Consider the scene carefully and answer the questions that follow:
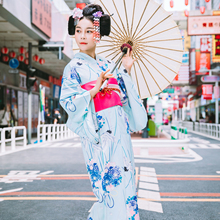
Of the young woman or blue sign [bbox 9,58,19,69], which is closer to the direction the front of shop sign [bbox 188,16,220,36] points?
the young woman

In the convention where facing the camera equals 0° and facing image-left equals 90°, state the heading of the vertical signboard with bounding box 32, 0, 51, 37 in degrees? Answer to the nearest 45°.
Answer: approximately 315°

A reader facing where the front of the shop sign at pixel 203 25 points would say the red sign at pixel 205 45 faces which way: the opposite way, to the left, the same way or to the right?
the same way

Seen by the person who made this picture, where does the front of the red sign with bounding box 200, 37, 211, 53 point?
facing the viewer

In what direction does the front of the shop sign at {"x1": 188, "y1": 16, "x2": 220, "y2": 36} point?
toward the camera

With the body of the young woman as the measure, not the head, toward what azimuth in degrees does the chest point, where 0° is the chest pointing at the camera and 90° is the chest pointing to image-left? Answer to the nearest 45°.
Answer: approximately 315°

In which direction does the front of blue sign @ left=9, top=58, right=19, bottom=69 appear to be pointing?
toward the camera

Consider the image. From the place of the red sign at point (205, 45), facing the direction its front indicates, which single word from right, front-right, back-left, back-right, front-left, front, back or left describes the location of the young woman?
front

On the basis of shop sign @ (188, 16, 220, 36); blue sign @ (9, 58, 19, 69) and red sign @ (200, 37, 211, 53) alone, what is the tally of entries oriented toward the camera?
3
